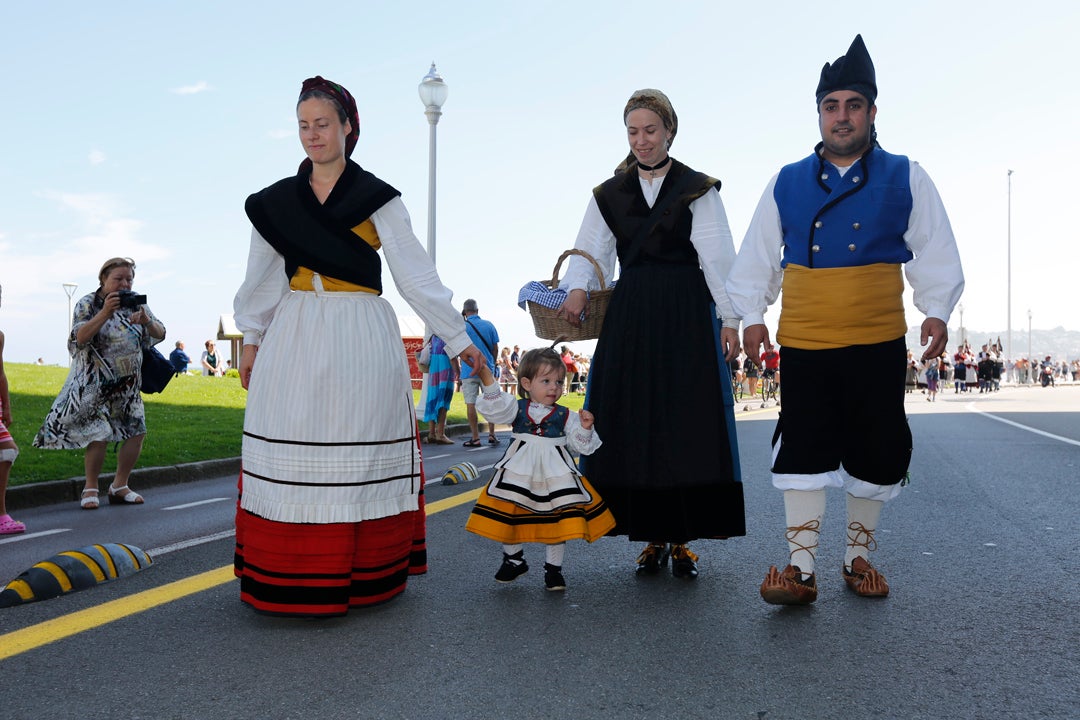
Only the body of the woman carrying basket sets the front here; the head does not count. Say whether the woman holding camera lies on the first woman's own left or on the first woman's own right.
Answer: on the first woman's own right

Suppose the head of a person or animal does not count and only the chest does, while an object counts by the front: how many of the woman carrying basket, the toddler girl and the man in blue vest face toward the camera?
3

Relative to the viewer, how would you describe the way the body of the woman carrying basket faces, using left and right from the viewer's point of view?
facing the viewer

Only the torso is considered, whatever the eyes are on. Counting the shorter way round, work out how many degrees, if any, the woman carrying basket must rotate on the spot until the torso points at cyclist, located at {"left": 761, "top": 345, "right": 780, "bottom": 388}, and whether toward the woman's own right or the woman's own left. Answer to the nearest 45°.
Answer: approximately 180°

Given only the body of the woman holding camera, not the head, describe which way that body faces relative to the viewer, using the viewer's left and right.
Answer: facing the viewer and to the right of the viewer

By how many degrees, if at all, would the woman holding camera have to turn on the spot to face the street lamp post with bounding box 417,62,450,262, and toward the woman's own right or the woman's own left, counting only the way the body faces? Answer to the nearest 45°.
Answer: approximately 90° to the woman's own left

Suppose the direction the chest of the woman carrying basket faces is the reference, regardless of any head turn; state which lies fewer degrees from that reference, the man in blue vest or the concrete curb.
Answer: the man in blue vest

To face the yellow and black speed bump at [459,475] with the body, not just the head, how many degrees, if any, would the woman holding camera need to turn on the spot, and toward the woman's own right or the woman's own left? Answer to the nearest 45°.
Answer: approximately 45° to the woman's own left

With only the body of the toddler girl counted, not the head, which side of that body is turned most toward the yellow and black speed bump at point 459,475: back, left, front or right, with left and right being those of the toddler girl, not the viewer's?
back
